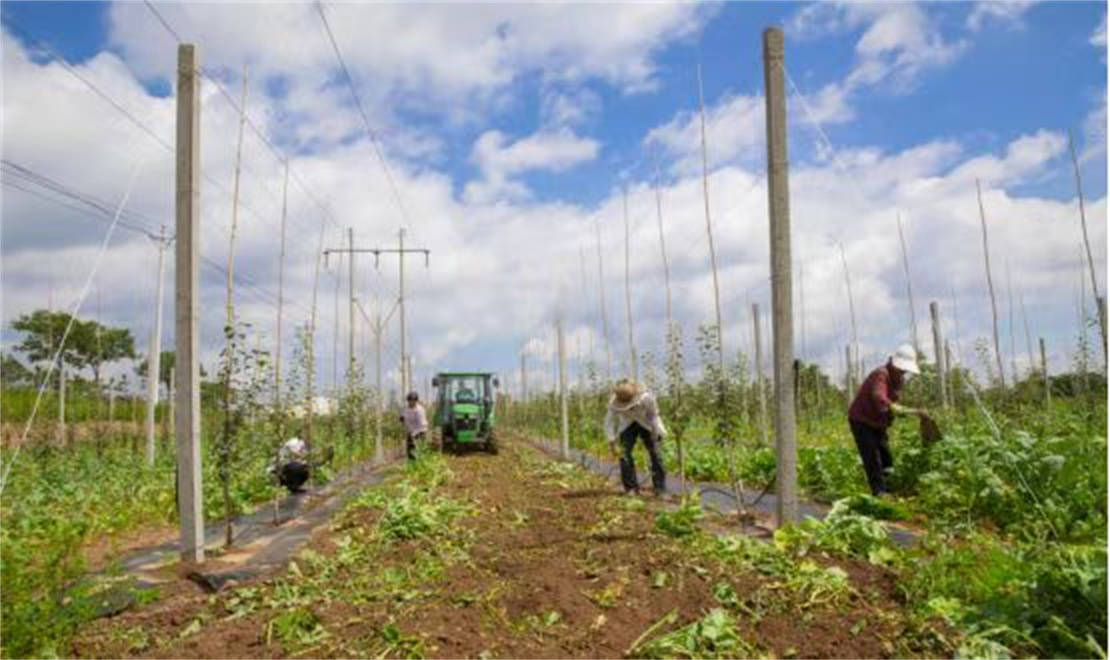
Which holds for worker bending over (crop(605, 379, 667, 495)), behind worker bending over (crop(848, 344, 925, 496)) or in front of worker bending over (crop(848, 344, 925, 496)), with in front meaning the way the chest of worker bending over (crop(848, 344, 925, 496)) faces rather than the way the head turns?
behind

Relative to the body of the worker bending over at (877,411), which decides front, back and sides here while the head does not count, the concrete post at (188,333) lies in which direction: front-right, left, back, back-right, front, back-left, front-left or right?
back-right

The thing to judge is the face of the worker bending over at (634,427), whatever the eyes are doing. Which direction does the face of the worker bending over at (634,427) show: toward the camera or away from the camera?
toward the camera

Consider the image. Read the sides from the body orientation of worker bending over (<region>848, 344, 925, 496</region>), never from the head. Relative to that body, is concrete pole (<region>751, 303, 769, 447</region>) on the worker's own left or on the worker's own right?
on the worker's own left

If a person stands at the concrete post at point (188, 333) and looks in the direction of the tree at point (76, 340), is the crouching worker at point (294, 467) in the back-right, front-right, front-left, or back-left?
front-right

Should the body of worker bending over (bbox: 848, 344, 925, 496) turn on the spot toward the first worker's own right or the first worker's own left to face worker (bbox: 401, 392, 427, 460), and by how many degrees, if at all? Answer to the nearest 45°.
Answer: approximately 135° to the first worker's own left

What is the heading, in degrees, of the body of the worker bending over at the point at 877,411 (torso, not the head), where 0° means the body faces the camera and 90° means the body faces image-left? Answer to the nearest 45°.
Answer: approximately 270°
